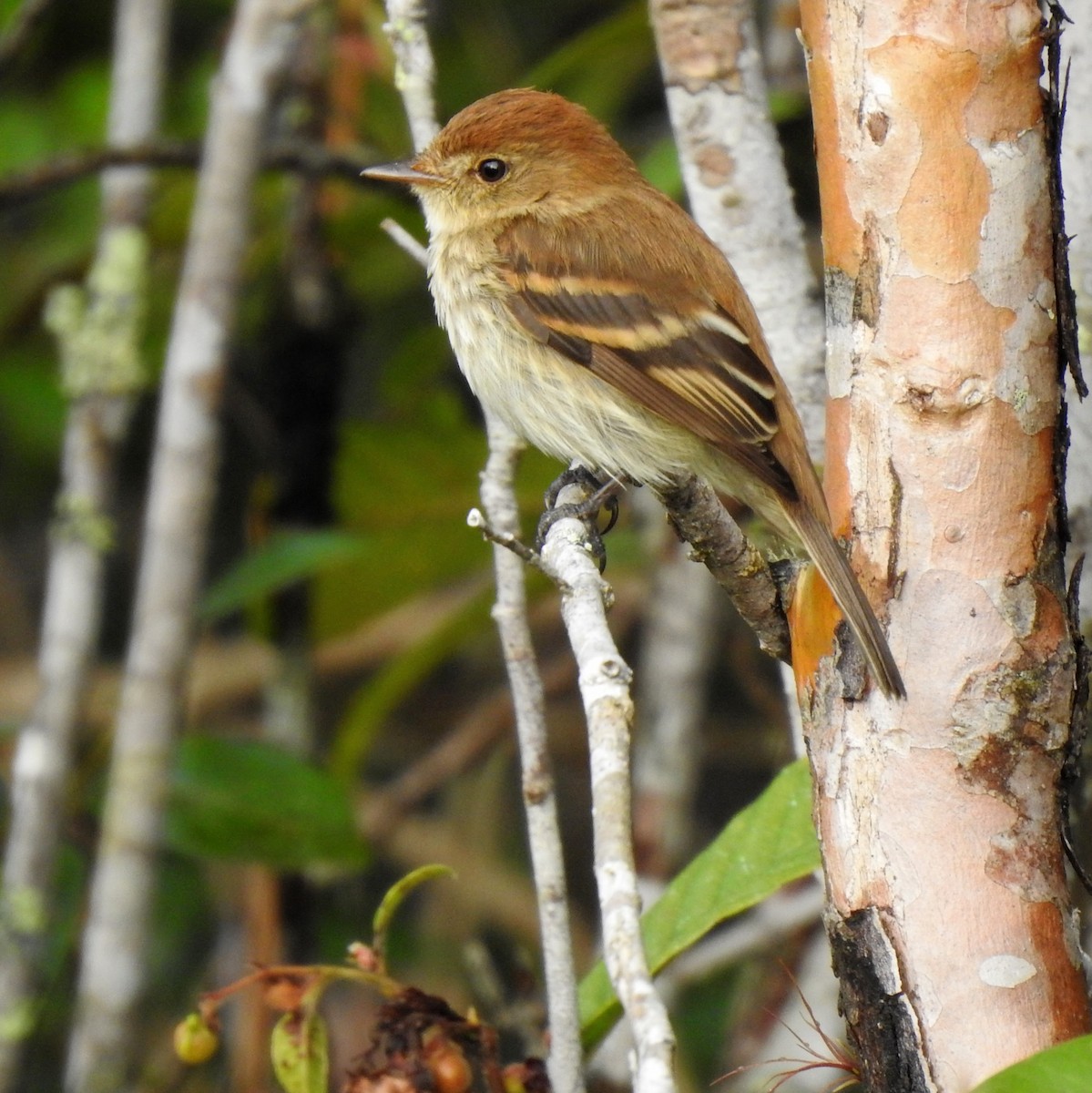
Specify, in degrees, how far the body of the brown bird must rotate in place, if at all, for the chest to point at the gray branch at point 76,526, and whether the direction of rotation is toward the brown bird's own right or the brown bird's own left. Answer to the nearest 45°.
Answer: approximately 45° to the brown bird's own right

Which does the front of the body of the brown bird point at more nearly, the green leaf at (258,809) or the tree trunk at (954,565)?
the green leaf

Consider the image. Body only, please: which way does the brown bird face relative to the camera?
to the viewer's left

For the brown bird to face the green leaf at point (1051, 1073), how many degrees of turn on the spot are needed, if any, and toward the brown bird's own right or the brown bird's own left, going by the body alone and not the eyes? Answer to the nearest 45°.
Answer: approximately 90° to the brown bird's own left
